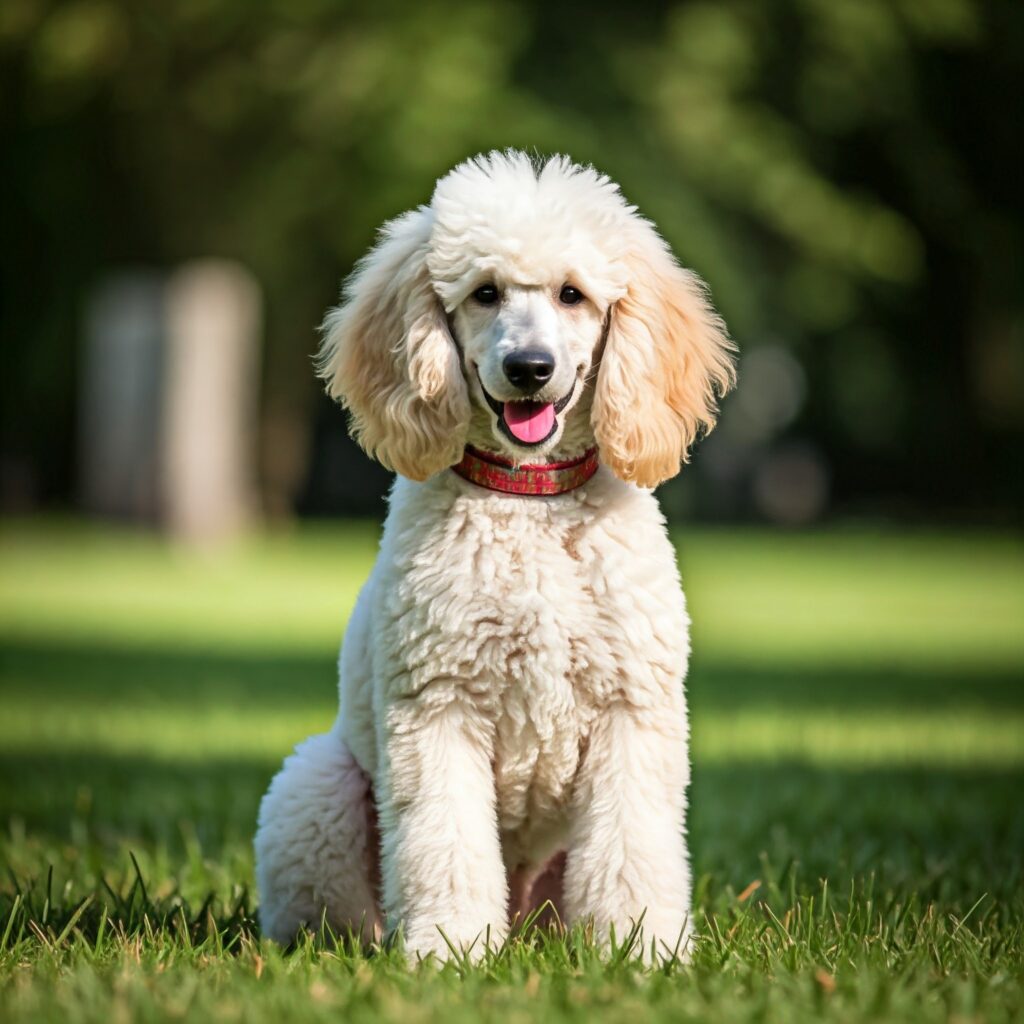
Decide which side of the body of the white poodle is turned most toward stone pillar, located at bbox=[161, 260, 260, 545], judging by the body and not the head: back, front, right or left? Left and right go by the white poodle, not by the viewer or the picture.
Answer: back

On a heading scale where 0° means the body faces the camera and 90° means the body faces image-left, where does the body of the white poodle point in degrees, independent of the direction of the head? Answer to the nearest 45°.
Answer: approximately 0°
